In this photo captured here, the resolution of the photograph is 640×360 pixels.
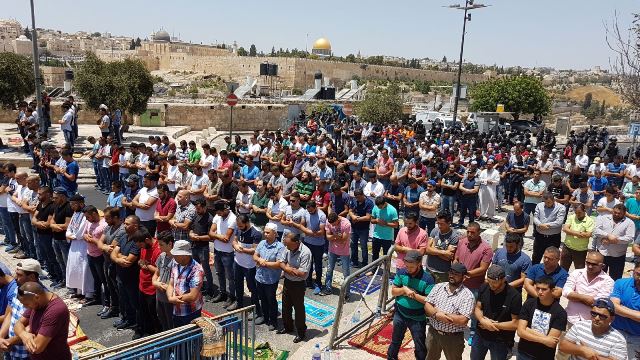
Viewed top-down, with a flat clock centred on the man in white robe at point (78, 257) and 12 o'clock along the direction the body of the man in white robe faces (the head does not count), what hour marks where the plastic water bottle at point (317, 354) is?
The plastic water bottle is roughly at 9 o'clock from the man in white robe.

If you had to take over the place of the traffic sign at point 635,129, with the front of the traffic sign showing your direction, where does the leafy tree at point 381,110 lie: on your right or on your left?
on your right

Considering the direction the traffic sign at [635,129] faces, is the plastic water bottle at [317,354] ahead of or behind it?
ahead

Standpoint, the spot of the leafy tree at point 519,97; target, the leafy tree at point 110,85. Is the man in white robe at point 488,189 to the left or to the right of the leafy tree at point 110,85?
left

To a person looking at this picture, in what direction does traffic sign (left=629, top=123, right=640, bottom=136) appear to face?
facing the viewer

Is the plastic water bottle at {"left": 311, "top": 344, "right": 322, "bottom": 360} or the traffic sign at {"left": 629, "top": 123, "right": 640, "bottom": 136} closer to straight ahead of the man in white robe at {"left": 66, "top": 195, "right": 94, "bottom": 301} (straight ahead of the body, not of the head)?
the plastic water bottle

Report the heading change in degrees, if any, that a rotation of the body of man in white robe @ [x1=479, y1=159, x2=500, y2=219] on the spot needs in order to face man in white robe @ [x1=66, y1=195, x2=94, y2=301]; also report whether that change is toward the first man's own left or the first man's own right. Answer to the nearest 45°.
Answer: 0° — they already face them

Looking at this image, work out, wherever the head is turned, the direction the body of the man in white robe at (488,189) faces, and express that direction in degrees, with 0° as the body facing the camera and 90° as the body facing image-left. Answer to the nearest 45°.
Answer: approximately 45°

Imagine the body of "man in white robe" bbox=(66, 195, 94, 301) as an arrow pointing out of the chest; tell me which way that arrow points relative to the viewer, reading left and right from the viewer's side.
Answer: facing the viewer and to the left of the viewer

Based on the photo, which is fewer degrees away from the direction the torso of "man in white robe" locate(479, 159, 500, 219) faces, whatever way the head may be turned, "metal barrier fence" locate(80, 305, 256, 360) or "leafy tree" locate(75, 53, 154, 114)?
the metal barrier fence

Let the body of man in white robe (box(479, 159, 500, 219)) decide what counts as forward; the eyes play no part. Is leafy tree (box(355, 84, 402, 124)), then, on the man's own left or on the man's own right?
on the man's own right

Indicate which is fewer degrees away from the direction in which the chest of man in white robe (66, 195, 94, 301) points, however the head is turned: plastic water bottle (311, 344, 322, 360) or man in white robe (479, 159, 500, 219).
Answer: the plastic water bottle

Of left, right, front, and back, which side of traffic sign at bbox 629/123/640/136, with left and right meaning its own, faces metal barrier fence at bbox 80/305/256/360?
front

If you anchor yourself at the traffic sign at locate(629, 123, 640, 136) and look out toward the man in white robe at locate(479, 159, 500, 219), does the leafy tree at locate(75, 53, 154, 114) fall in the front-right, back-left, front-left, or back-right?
front-right

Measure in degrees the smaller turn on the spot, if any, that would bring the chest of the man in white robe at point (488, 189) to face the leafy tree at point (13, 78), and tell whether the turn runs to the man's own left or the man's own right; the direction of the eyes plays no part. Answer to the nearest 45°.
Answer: approximately 45° to the man's own right

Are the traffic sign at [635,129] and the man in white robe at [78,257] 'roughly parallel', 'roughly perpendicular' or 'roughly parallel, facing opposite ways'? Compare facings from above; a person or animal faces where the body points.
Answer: roughly parallel
